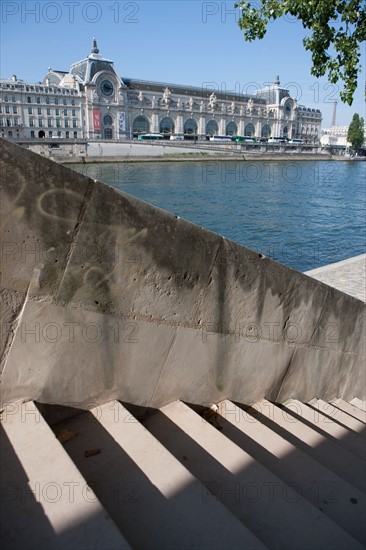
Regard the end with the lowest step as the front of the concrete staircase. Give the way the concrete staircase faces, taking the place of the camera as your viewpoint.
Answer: facing away from the viewer and to the right of the viewer

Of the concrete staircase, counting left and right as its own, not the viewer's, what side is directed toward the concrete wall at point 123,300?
left
